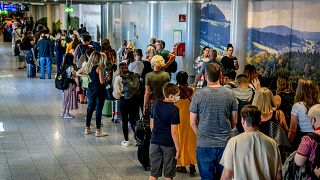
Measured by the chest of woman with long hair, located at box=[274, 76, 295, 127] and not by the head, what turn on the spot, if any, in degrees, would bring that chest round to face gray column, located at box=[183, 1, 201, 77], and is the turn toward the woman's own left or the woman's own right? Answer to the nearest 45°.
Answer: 0° — they already face it

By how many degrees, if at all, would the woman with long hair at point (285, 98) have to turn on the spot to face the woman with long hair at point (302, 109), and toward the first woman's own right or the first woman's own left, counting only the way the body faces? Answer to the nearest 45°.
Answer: approximately 180°

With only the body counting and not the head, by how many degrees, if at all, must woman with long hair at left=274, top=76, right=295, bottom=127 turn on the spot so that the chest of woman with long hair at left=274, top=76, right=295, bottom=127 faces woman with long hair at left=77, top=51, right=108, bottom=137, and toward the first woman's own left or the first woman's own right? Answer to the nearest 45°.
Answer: approximately 45° to the first woman's own left

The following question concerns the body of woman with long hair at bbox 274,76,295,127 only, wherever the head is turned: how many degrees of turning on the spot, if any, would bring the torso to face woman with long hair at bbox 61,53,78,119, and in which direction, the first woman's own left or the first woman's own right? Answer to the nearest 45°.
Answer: approximately 45° to the first woman's own left

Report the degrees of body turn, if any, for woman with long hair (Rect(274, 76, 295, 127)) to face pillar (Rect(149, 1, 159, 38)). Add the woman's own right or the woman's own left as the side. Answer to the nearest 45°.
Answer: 0° — they already face it

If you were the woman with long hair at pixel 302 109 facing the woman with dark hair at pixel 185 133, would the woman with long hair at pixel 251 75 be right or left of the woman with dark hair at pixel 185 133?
right

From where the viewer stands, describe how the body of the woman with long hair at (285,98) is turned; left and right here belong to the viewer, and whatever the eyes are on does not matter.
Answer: facing away from the viewer

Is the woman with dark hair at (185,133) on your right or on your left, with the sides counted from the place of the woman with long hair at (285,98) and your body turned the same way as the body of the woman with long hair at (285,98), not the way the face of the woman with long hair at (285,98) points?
on your left

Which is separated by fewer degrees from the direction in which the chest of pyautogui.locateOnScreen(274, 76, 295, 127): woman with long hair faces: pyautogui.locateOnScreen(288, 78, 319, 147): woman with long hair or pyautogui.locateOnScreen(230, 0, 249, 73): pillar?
the pillar

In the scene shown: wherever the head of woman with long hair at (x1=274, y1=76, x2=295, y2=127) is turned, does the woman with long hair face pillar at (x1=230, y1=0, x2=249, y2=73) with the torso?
yes

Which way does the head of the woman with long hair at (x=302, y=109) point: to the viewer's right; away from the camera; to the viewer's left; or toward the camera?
away from the camera

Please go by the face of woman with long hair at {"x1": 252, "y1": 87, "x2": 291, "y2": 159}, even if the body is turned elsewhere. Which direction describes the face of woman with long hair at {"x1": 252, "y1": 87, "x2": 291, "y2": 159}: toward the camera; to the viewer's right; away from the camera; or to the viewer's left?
away from the camera

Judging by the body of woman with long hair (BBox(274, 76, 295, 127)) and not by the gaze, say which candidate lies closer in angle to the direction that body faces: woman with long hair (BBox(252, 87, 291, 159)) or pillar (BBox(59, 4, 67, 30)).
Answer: the pillar
